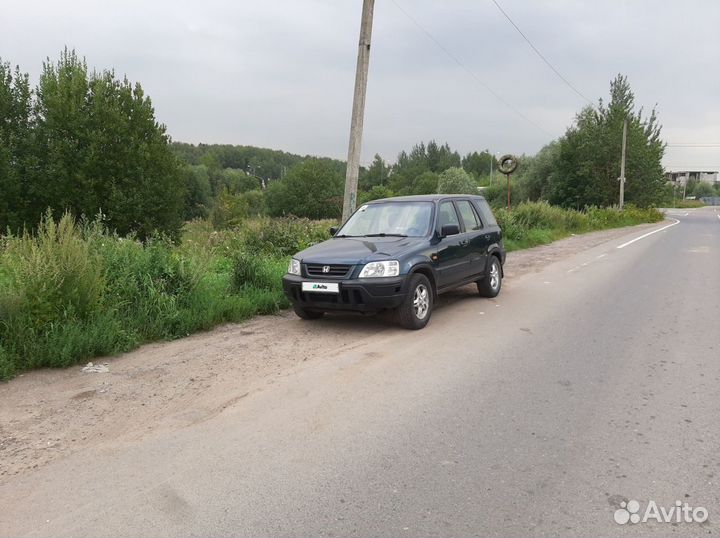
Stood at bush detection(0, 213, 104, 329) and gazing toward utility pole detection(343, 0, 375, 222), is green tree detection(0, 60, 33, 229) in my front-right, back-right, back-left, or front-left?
front-left

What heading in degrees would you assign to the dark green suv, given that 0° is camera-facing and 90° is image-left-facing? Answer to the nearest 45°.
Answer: approximately 45°

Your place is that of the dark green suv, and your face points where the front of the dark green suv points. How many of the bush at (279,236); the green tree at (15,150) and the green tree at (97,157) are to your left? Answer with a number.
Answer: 0

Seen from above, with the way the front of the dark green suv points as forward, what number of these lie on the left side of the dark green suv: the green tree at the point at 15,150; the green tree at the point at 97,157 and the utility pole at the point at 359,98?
0

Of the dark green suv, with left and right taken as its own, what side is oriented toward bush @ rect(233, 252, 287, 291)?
right

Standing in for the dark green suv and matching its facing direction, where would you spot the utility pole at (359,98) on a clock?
The utility pole is roughly at 4 o'clock from the dark green suv.

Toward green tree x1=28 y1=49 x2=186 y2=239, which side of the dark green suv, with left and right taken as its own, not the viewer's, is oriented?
right

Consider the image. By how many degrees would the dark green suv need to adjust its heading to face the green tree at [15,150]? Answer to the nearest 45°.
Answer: approximately 90° to its right
